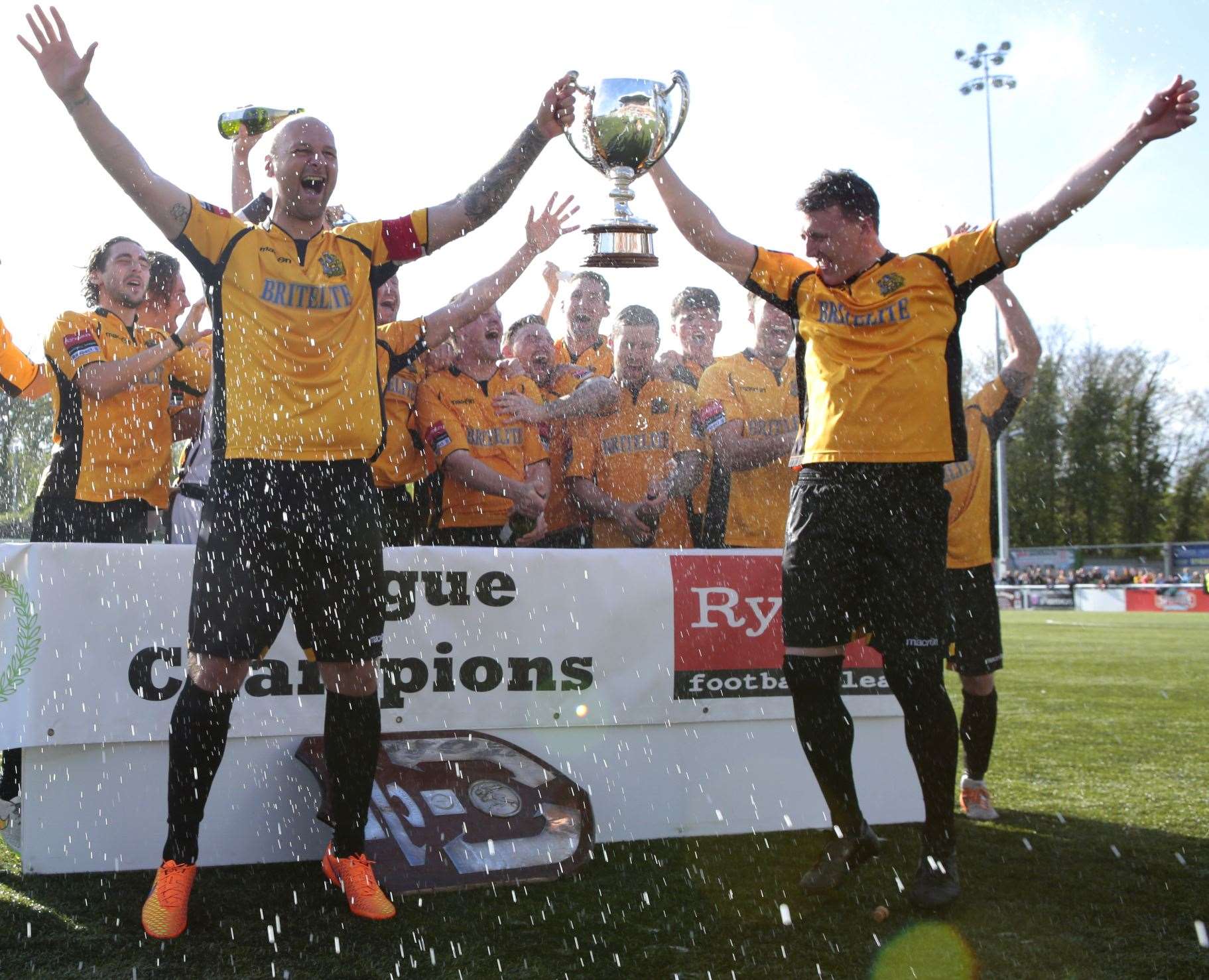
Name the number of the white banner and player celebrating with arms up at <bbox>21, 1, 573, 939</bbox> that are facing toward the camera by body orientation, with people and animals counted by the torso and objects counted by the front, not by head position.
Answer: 2

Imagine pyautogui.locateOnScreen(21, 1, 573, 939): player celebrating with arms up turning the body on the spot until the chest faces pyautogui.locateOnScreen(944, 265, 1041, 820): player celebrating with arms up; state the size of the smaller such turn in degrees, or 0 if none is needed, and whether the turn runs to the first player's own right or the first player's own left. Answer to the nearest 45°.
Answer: approximately 90° to the first player's own left

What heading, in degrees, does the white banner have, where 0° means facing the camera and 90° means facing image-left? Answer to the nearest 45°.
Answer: approximately 0°

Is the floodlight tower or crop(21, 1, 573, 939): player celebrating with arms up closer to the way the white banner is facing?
the player celebrating with arms up
